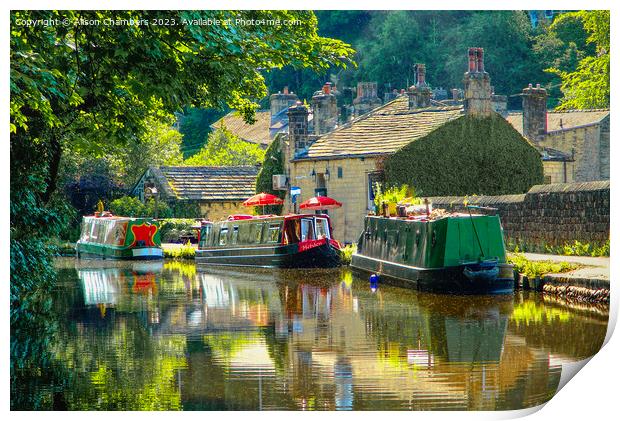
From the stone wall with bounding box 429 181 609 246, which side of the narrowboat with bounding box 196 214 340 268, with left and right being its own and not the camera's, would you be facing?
front

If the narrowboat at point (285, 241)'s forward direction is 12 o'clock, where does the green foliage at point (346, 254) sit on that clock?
The green foliage is roughly at 11 o'clock from the narrowboat.

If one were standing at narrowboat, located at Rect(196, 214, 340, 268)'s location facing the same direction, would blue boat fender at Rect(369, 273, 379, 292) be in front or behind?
in front

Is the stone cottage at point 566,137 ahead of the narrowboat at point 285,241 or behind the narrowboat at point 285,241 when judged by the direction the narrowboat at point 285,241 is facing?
ahead
